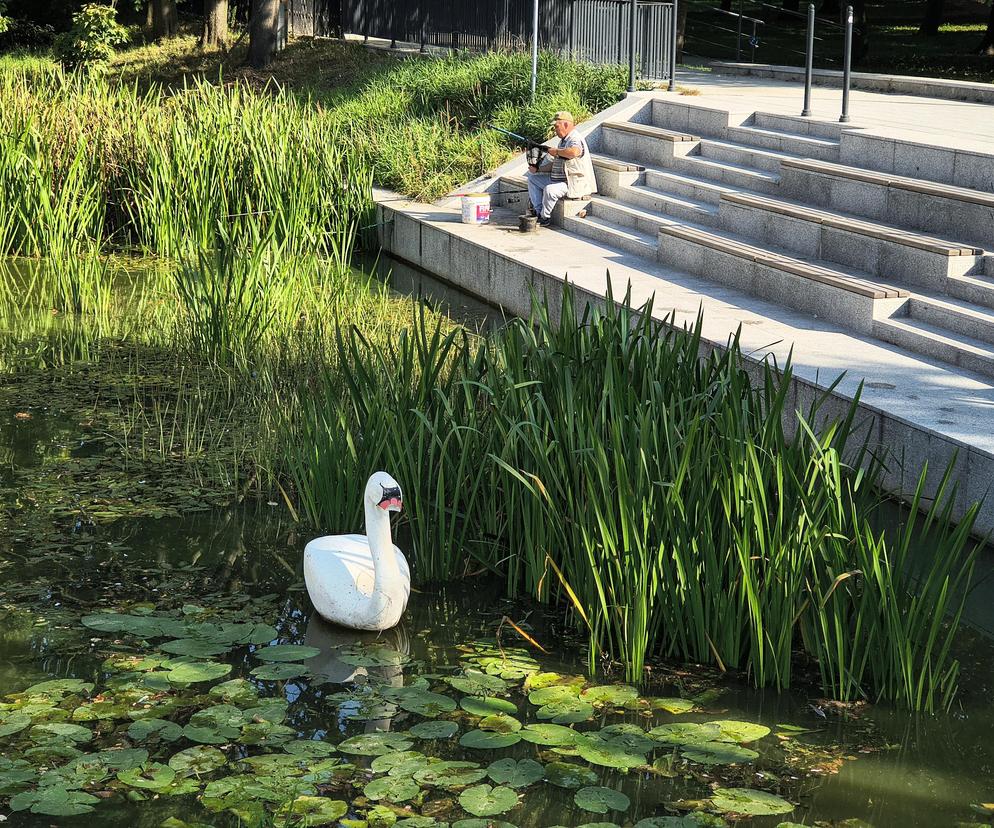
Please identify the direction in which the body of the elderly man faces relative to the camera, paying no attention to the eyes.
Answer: to the viewer's left

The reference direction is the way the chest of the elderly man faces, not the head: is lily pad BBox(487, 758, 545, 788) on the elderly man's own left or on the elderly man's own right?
on the elderly man's own left

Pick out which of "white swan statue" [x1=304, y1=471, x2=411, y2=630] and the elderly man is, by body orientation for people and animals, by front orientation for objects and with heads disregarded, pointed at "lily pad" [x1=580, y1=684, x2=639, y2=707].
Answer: the white swan statue

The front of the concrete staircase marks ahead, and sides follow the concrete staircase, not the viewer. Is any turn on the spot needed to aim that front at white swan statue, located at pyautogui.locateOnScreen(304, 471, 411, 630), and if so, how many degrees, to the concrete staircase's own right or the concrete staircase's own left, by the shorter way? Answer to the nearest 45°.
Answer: approximately 45° to the concrete staircase's own left

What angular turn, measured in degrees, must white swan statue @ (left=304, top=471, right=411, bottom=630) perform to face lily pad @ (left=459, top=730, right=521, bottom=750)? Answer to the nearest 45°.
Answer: approximately 45° to its right

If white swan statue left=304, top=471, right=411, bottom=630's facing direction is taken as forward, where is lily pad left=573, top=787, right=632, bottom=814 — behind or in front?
in front

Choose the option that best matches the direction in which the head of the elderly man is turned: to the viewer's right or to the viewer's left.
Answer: to the viewer's left

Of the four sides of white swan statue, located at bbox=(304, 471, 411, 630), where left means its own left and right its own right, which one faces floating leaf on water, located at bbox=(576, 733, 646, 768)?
front

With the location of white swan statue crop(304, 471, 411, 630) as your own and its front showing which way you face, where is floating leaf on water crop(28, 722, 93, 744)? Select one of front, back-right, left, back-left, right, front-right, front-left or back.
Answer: right

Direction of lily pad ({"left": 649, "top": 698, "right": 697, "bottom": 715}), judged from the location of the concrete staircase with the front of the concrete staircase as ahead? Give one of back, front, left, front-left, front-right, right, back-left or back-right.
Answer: front-left

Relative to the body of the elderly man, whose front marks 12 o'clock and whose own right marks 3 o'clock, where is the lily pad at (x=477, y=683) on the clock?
The lily pad is roughly at 9 o'clock from the elderly man.
